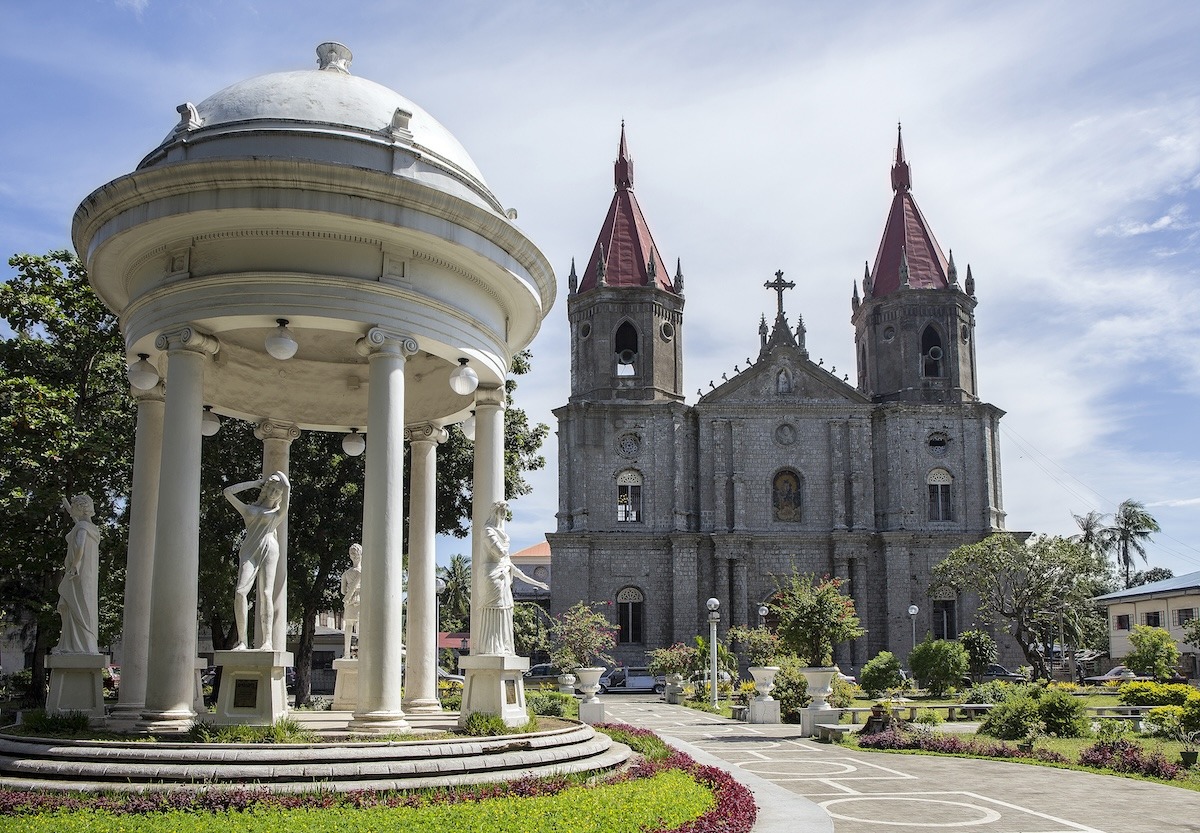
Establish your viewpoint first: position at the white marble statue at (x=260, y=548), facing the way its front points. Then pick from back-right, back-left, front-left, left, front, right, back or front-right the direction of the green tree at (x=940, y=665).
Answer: back-left

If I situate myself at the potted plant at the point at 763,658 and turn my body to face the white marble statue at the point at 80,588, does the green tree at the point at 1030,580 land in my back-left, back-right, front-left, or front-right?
back-left

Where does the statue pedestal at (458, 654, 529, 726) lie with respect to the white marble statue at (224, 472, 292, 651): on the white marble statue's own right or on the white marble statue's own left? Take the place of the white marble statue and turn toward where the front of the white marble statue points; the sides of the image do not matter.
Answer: on the white marble statue's own left

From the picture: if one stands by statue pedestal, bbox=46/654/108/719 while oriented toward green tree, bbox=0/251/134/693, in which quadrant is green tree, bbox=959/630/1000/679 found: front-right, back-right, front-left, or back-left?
front-right

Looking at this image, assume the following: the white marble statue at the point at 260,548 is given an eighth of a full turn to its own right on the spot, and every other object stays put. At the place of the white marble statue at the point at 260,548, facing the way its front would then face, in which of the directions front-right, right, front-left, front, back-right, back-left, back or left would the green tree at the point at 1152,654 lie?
back

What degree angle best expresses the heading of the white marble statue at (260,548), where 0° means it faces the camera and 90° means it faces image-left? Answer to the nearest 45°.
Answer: approximately 0°

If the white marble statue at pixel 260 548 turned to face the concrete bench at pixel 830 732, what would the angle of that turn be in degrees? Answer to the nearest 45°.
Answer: approximately 135° to its left

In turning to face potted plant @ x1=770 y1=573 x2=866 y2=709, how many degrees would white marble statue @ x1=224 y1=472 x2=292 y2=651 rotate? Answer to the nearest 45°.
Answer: approximately 135° to its left

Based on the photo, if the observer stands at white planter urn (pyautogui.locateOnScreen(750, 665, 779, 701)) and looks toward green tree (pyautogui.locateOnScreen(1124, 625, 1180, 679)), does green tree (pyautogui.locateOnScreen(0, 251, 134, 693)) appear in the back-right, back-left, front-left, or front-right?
back-left

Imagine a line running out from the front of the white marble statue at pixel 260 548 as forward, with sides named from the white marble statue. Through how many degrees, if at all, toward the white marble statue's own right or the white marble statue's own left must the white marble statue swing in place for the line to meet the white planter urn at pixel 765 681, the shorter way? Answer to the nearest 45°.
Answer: approximately 135° to the white marble statue's own left

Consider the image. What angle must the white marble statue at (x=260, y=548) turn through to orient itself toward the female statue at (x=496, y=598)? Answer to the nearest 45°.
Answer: approximately 90° to its left

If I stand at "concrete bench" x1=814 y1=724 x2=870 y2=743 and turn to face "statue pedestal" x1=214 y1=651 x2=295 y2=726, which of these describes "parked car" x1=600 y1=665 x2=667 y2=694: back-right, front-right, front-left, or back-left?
back-right

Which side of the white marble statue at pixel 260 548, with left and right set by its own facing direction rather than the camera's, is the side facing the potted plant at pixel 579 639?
back

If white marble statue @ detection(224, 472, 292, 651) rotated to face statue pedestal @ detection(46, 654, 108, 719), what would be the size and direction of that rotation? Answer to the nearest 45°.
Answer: approximately 135° to its right
